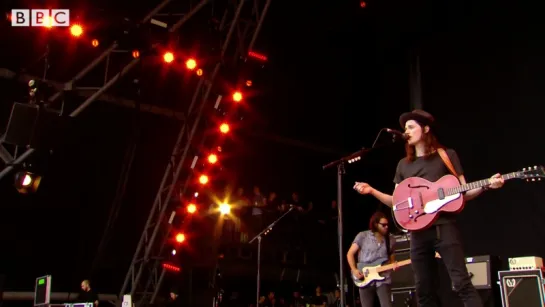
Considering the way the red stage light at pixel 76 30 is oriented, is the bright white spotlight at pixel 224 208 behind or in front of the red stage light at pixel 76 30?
behind

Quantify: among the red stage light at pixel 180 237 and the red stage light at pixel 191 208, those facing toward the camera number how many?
2

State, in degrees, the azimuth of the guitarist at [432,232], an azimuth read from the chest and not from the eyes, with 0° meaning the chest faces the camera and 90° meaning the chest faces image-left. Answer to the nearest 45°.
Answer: approximately 45°

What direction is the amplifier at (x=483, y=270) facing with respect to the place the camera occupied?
facing the viewer and to the left of the viewer

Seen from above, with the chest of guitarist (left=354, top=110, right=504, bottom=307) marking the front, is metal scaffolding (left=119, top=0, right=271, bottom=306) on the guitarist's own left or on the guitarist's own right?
on the guitarist's own right
